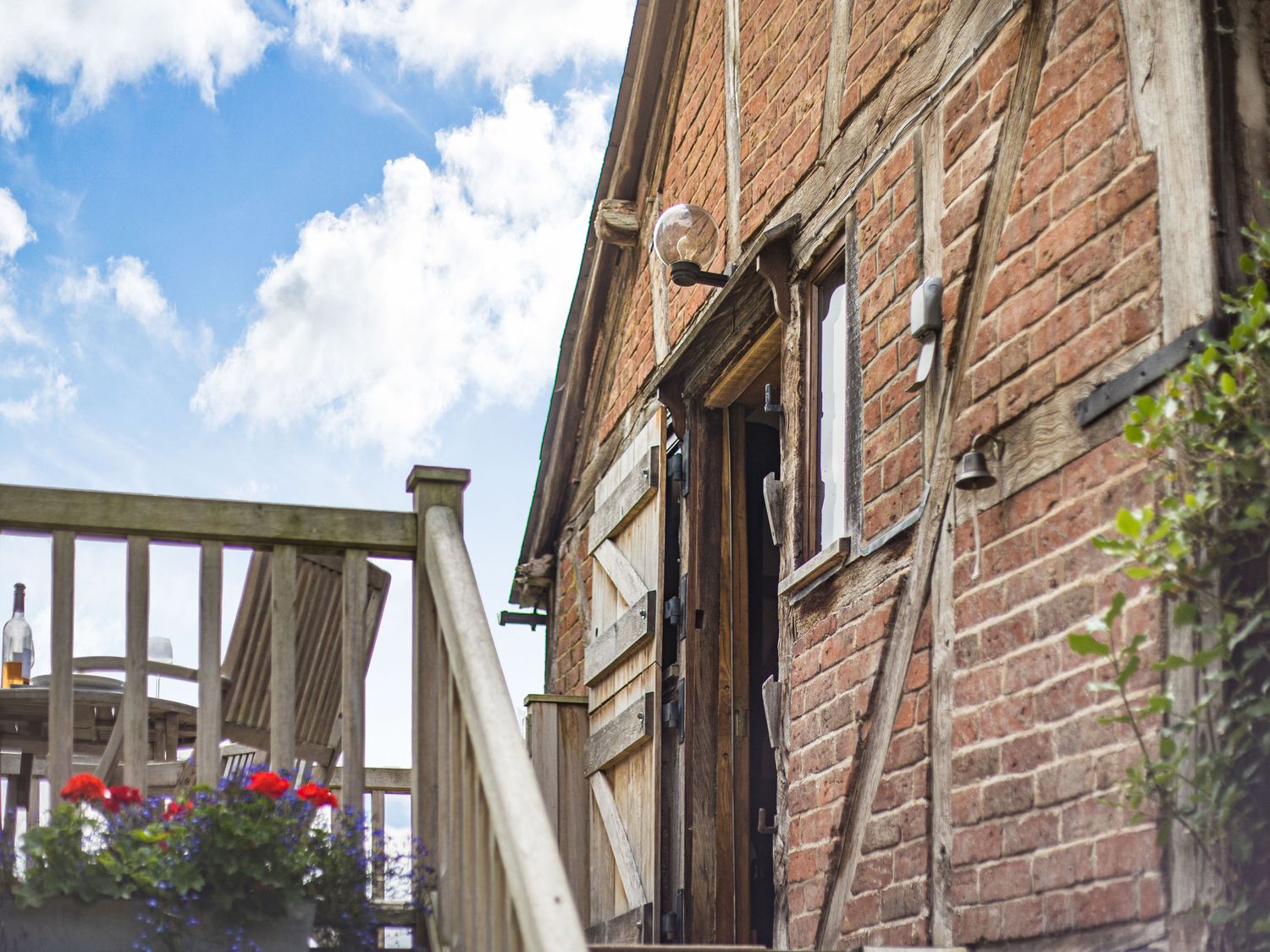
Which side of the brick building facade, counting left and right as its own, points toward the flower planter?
front

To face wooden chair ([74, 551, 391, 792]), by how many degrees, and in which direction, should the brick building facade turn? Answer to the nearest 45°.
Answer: approximately 45° to its right

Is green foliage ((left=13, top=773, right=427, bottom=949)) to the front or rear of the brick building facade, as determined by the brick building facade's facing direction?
to the front

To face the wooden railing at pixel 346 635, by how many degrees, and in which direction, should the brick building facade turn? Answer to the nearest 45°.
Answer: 0° — it already faces it
